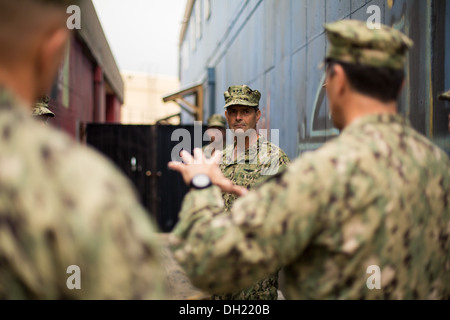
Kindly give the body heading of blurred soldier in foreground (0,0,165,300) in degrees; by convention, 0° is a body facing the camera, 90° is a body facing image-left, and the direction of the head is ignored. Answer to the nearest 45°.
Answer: approximately 225°

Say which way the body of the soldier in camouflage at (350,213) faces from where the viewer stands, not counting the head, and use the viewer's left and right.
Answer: facing away from the viewer and to the left of the viewer

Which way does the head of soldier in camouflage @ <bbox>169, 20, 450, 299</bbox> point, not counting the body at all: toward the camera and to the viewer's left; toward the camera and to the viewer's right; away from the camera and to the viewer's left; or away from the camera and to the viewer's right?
away from the camera and to the viewer's left

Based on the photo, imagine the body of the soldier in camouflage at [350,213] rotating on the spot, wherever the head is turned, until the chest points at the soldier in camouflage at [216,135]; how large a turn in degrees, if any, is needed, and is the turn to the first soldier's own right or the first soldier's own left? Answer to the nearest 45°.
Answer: approximately 45° to the first soldier's own right

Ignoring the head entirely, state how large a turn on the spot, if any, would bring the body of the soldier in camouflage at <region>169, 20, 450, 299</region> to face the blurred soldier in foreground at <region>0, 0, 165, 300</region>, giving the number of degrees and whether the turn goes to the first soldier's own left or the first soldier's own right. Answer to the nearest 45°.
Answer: approximately 90° to the first soldier's own left

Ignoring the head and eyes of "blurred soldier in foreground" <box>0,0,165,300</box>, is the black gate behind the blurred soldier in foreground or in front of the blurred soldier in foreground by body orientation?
in front

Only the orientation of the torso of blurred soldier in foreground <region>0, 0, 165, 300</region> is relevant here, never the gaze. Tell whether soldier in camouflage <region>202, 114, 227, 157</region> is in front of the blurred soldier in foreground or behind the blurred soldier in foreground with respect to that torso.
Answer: in front

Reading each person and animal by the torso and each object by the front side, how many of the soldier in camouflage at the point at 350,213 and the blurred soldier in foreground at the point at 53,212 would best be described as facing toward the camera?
0
